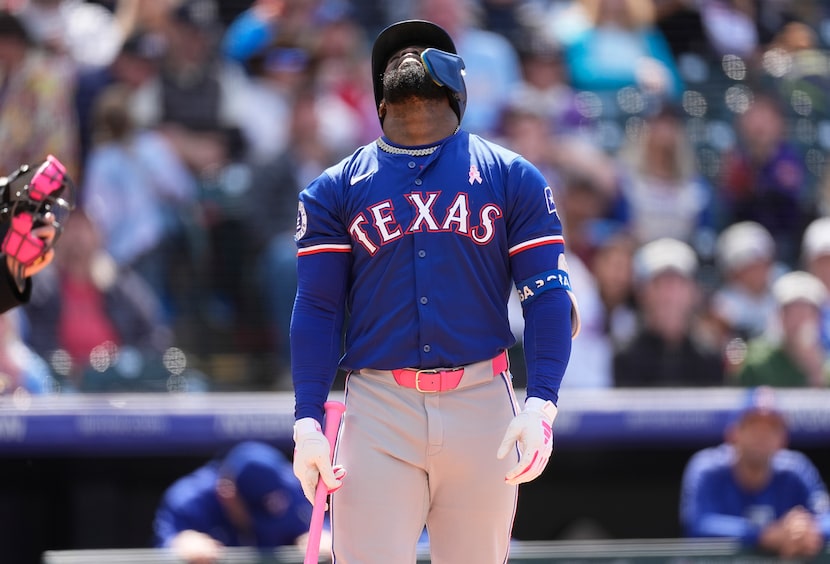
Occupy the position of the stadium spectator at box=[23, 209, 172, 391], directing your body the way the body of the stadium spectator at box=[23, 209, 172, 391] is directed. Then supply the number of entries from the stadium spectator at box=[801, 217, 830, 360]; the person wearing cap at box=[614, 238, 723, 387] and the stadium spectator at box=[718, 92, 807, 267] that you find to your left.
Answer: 3

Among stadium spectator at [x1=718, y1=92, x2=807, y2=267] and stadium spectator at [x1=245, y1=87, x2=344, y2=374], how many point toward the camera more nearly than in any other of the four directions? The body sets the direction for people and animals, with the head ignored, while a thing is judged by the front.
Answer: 2

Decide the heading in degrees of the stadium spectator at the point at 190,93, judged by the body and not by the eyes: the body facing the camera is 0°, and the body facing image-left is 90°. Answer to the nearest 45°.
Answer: approximately 0°

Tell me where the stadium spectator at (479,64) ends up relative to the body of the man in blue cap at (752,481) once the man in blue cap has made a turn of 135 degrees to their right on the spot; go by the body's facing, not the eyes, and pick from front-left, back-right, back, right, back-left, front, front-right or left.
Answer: front

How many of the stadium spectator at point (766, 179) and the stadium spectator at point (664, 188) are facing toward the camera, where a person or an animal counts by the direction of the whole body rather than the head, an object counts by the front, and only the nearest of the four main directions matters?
2

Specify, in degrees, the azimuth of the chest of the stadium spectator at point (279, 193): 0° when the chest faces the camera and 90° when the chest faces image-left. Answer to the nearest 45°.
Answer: approximately 0°

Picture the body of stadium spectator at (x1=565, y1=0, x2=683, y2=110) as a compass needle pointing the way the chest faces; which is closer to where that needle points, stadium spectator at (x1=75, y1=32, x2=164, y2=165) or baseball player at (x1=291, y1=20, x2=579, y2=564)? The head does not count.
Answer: the baseball player

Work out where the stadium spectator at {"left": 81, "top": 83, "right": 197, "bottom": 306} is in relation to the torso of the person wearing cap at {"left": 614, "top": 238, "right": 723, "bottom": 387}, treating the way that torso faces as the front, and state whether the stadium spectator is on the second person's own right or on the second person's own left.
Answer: on the second person's own right

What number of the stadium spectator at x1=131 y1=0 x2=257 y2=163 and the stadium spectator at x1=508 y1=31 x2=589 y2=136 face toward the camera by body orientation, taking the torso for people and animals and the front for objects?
2
